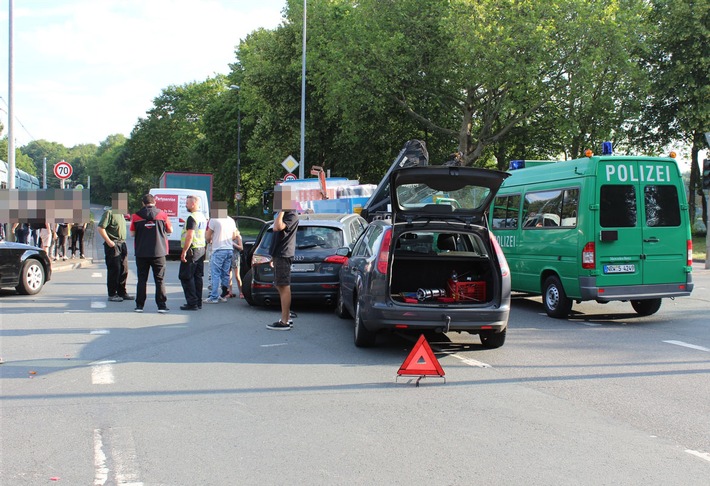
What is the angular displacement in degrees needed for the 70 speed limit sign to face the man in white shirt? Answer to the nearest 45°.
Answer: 0° — it already faces them

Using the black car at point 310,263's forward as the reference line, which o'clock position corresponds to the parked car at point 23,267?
The parked car is roughly at 8 o'clock from the black car.

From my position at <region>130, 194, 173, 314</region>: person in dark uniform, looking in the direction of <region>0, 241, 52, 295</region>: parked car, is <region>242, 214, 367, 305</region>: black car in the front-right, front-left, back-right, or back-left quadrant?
back-right

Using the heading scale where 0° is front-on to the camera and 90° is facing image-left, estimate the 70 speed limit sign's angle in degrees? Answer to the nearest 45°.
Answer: approximately 0°

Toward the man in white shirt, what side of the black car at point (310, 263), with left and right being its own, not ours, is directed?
left

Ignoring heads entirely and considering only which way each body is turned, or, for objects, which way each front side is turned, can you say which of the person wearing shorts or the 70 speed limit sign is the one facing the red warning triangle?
the 70 speed limit sign
